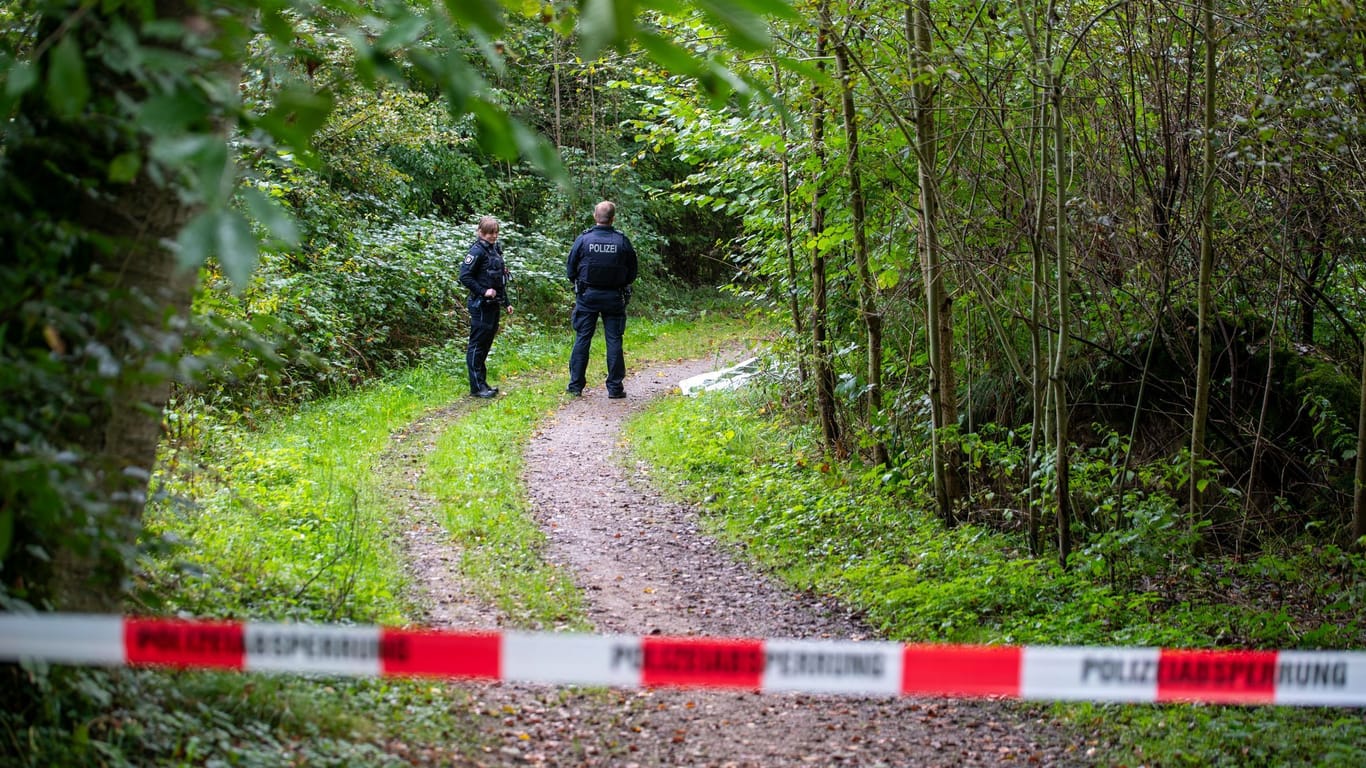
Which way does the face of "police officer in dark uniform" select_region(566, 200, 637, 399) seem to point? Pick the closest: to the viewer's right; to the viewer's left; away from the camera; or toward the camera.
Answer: away from the camera

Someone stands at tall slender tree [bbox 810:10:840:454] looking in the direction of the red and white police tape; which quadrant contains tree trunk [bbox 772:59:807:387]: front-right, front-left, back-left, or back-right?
back-right

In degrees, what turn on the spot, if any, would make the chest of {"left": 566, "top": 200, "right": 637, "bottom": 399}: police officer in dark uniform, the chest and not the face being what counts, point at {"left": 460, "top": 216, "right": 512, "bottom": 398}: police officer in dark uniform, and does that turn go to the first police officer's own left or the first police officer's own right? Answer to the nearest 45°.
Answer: approximately 90° to the first police officer's own left

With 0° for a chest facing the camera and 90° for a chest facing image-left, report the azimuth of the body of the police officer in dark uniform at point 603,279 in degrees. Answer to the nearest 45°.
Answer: approximately 180°

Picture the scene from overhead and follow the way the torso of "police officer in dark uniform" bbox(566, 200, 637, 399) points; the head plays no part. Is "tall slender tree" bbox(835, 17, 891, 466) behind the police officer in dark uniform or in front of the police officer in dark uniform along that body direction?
behind

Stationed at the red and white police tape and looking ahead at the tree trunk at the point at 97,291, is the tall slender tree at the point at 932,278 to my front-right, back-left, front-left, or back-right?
front-right

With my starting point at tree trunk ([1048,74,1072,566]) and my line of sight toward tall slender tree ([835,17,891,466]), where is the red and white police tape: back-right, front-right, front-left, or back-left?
back-left

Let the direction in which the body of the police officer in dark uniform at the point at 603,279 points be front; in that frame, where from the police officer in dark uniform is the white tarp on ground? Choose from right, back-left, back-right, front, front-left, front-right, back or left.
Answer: right

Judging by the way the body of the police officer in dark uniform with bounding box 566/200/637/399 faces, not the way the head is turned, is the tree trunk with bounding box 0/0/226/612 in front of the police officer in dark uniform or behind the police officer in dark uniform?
behind

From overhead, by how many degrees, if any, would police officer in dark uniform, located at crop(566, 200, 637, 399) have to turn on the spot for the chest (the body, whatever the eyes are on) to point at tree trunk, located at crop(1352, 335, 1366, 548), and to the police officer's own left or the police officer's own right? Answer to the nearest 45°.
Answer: approximately 135° to the police officer's own right
